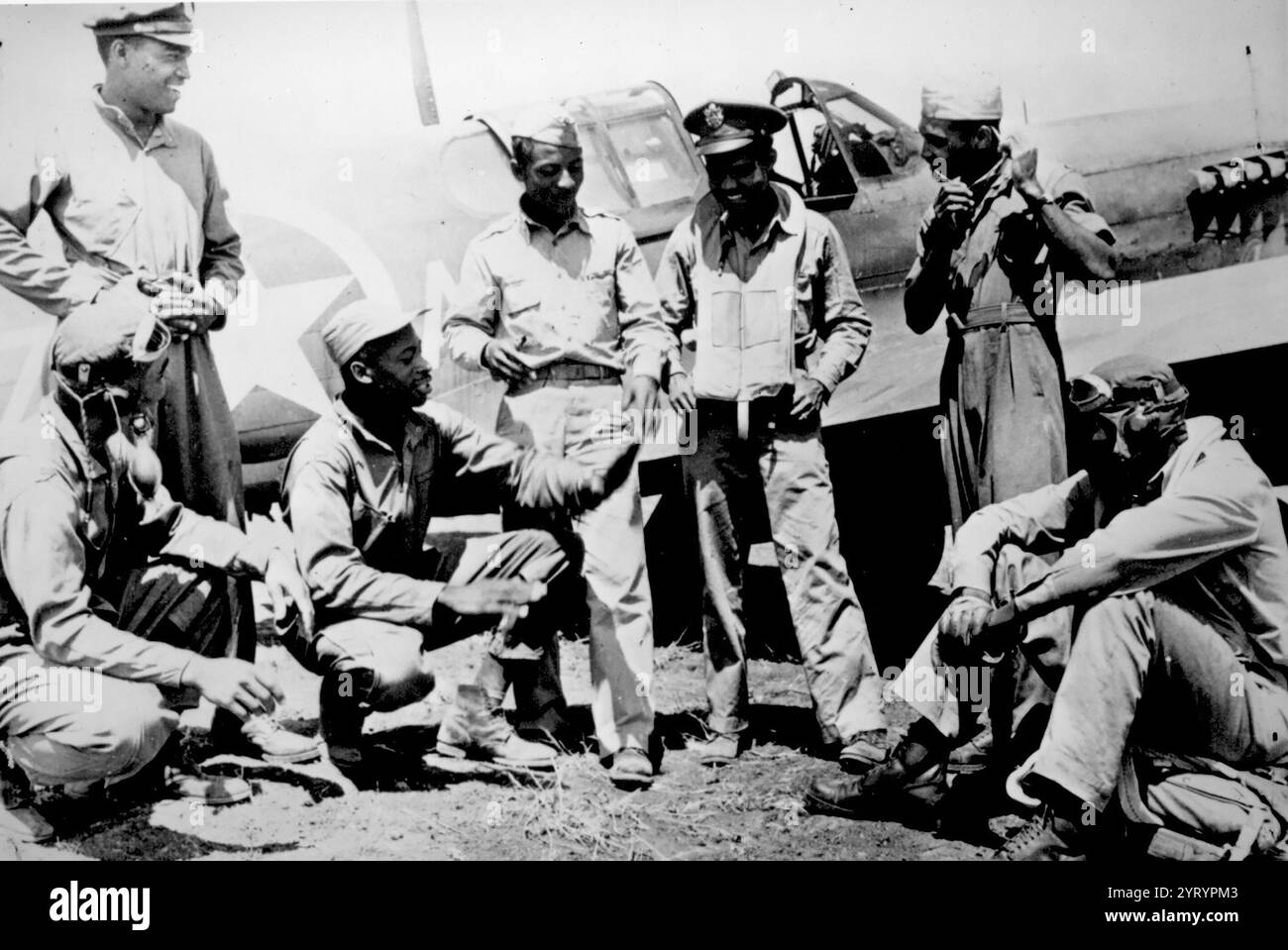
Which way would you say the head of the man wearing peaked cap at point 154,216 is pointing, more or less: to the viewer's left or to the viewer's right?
to the viewer's right

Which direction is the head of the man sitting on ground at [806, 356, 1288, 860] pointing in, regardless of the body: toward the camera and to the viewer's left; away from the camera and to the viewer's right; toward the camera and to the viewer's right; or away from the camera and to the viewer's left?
toward the camera and to the viewer's left

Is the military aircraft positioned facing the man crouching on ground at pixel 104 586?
no

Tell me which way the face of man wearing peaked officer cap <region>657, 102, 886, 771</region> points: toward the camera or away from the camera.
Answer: toward the camera

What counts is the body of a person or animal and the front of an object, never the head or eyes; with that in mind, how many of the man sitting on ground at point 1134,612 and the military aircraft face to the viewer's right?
1

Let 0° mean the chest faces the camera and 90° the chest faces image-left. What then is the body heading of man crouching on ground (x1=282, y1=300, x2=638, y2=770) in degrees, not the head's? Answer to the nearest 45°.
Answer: approximately 315°

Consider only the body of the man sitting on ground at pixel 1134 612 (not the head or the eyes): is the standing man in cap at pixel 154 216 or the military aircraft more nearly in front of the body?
the standing man in cap

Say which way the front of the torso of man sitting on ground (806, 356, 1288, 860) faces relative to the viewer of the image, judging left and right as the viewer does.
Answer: facing the viewer and to the left of the viewer

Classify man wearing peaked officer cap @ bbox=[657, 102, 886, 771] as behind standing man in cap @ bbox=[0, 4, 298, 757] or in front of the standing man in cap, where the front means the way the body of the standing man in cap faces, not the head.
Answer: in front

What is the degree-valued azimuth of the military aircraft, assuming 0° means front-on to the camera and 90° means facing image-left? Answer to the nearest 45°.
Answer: approximately 270°
